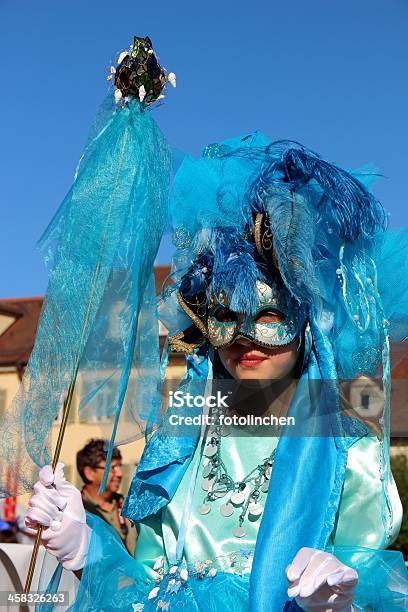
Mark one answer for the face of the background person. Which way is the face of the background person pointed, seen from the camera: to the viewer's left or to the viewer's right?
to the viewer's right

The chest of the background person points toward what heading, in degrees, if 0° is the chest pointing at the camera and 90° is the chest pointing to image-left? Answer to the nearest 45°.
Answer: approximately 315°
